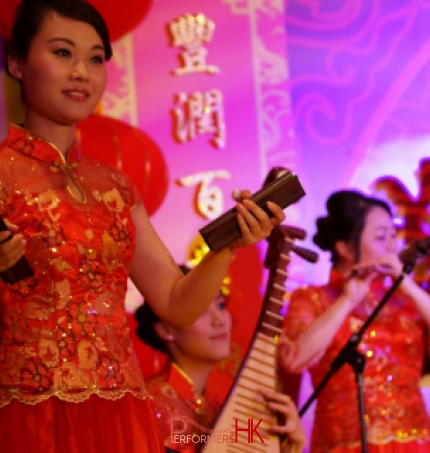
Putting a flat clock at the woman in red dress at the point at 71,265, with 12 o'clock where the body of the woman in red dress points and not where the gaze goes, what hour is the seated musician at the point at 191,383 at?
The seated musician is roughly at 8 o'clock from the woman in red dress.

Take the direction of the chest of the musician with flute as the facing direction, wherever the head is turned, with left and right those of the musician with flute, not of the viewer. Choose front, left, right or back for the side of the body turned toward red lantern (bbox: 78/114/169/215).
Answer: right

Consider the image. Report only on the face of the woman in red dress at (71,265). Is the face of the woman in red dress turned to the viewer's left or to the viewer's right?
to the viewer's right

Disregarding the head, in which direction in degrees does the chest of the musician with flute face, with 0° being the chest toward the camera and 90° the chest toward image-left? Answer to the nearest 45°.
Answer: approximately 315°

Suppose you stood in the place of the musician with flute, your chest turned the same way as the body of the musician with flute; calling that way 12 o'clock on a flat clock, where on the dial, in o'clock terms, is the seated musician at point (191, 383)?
The seated musician is roughly at 3 o'clock from the musician with flute.

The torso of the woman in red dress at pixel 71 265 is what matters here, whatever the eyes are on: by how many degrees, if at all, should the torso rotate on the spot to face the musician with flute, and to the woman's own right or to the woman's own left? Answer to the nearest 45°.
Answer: approximately 90° to the woman's own left
